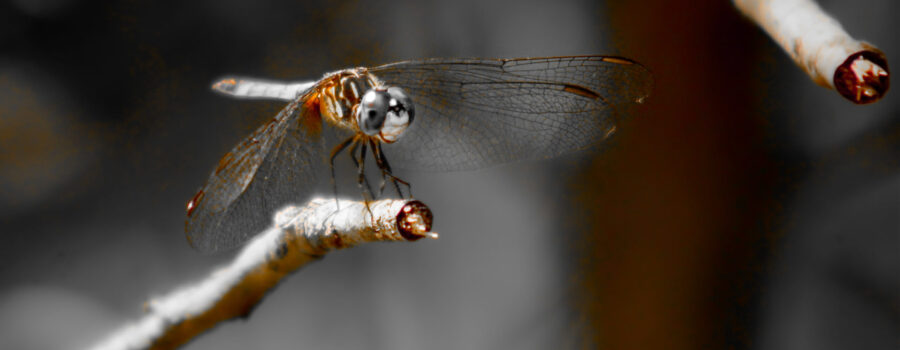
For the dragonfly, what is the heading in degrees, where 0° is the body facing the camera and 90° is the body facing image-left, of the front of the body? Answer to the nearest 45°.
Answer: approximately 315°

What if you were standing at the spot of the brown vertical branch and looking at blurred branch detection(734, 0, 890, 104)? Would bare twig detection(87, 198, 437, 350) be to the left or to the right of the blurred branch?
right
